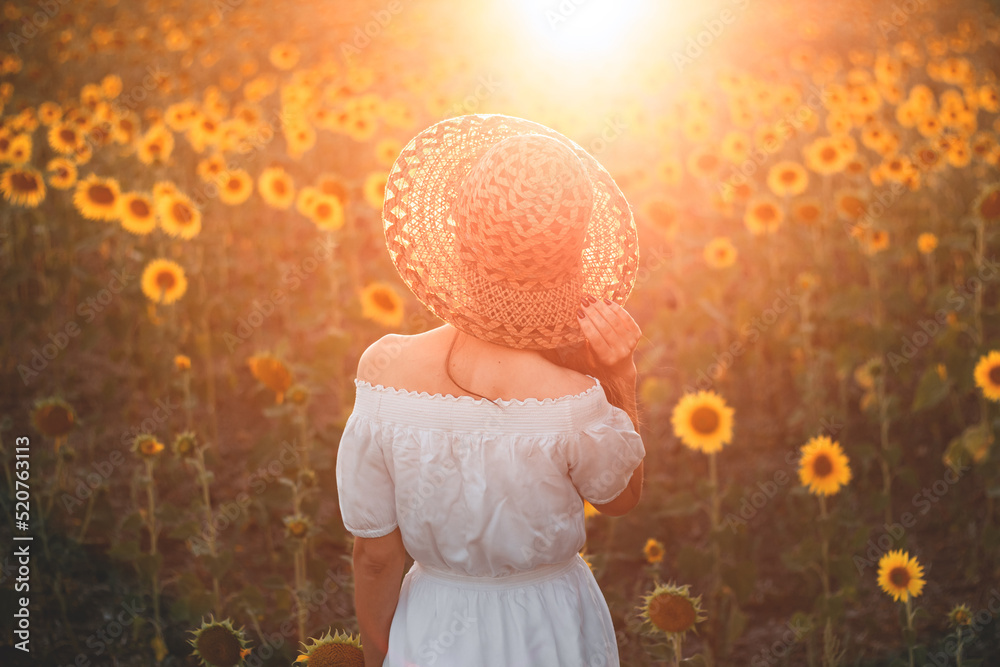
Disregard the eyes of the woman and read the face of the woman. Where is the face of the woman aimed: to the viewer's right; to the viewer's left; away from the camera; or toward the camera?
away from the camera

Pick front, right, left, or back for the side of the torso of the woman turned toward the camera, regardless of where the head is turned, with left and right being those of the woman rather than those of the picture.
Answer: back

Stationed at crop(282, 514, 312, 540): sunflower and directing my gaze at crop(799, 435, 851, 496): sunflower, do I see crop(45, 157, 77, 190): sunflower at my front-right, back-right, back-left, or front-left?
back-left

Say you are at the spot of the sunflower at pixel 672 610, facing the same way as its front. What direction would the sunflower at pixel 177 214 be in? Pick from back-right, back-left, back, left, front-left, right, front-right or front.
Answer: back-right

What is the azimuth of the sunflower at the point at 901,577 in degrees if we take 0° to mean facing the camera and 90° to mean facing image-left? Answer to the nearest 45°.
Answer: approximately 0°

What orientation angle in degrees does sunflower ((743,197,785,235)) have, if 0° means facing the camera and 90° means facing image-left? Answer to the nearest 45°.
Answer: approximately 0°

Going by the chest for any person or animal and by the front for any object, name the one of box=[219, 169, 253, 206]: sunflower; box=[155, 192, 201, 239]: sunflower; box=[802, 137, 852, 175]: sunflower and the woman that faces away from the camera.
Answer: the woman

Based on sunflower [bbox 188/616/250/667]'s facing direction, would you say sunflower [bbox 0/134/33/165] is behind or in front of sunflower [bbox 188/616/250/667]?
behind

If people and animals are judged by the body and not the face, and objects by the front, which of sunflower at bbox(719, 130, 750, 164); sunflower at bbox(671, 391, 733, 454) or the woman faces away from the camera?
the woman

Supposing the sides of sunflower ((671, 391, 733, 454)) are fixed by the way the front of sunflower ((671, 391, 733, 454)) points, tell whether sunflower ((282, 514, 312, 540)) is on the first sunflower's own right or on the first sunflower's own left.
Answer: on the first sunflower's own right

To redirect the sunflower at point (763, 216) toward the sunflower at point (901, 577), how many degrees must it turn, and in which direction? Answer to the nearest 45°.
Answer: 0° — it already faces it

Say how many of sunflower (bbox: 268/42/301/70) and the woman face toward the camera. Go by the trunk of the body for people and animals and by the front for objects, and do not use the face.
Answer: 1
